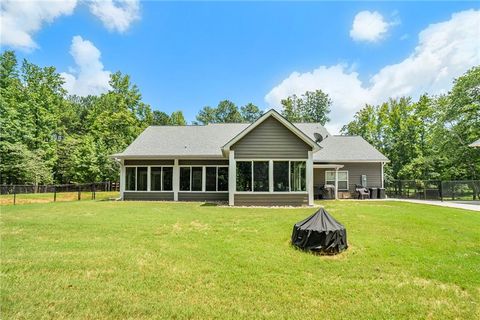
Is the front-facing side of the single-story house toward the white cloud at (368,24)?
no

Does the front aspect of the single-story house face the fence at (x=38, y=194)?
no

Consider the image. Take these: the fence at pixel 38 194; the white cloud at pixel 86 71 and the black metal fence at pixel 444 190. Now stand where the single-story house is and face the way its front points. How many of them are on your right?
1
